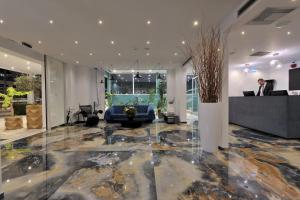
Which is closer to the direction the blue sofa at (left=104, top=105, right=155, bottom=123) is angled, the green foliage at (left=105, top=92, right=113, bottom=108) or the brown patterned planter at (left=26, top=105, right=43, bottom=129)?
the brown patterned planter

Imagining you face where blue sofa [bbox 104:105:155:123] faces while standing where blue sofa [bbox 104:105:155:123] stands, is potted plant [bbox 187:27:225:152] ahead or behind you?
ahead

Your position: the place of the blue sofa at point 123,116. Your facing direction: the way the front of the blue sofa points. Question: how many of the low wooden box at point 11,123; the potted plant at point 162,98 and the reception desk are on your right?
1

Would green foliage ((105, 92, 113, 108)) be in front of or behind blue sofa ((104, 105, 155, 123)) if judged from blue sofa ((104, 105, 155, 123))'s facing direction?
behind

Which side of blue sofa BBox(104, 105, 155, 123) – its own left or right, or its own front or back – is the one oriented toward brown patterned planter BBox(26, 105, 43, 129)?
right

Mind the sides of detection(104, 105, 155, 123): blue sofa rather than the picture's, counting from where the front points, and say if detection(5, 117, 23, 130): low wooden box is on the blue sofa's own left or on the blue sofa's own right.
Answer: on the blue sofa's own right

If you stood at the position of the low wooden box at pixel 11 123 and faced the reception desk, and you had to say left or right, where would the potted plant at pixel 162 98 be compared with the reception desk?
left

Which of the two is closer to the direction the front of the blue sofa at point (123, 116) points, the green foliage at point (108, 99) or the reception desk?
the reception desk

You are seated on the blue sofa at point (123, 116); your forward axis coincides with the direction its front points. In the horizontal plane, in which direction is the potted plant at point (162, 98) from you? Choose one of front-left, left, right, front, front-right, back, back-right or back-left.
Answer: back-left

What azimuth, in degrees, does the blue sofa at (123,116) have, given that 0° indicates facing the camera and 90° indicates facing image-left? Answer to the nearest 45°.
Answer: approximately 0°

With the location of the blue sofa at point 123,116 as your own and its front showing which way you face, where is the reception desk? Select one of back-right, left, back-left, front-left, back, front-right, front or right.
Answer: front-left
